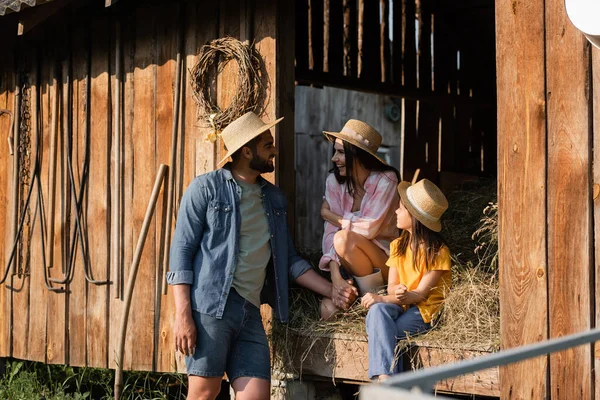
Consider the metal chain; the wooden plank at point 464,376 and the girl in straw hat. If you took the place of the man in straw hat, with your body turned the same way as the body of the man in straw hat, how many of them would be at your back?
1

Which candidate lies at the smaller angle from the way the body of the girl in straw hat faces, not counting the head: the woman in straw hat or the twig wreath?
the twig wreath

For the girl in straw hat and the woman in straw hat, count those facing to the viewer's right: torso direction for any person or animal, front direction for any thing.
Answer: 0

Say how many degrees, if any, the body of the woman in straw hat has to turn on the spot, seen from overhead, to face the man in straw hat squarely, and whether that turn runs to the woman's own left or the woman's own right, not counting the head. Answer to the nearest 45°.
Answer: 0° — they already face them

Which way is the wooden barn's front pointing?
toward the camera

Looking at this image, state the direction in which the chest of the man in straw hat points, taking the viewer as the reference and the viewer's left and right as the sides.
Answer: facing the viewer and to the right of the viewer

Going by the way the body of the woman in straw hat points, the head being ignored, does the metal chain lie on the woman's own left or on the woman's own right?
on the woman's own right

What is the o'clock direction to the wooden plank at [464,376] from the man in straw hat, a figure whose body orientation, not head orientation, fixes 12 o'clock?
The wooden plank is roughly at 11 o'clock from the man in straw hat.

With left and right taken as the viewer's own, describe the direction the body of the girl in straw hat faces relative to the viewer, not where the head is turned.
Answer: facing the viewer and to the left of the viewer

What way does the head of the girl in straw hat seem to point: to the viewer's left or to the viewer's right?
to the viewer's left
